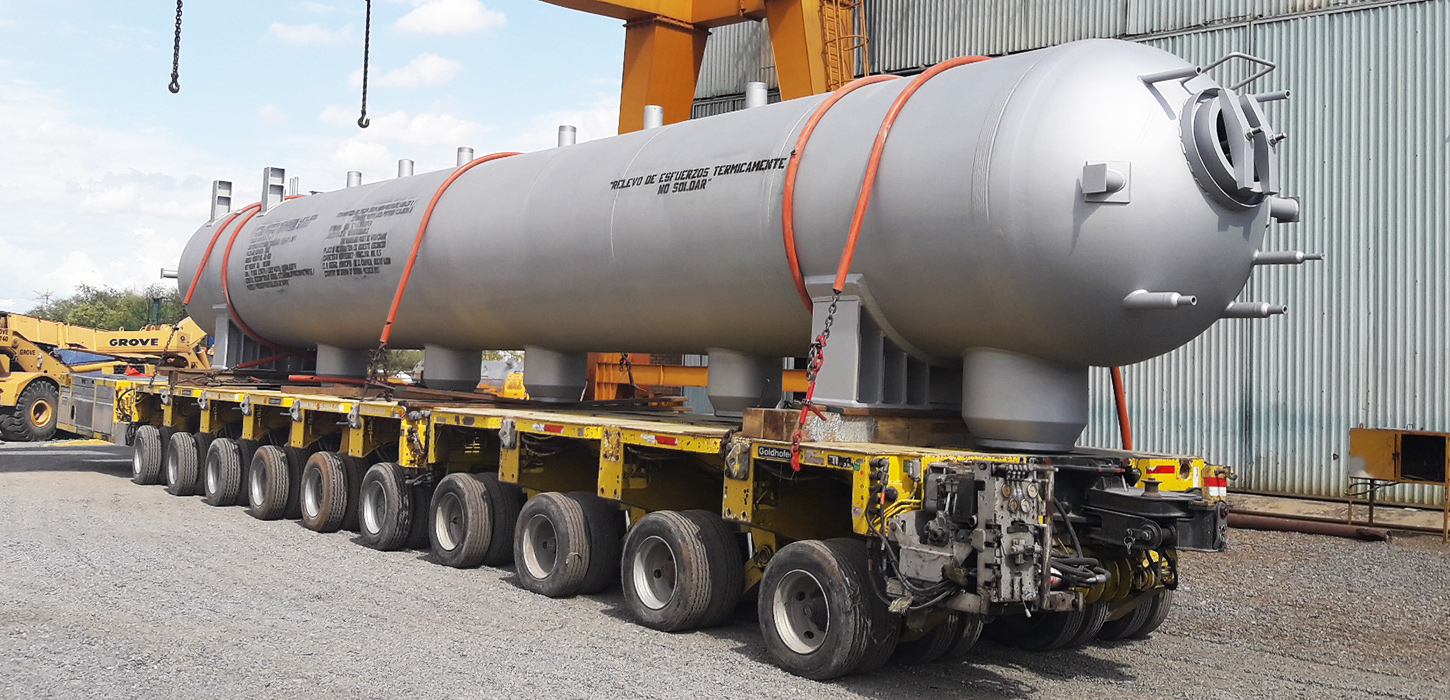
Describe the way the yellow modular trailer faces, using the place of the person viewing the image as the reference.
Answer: facing the viewer and to the right of the viewer

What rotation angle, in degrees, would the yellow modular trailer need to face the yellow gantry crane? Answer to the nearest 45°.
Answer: approximately 135° to its left

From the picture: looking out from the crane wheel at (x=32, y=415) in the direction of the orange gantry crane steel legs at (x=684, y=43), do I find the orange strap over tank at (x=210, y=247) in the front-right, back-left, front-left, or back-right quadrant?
front-right
